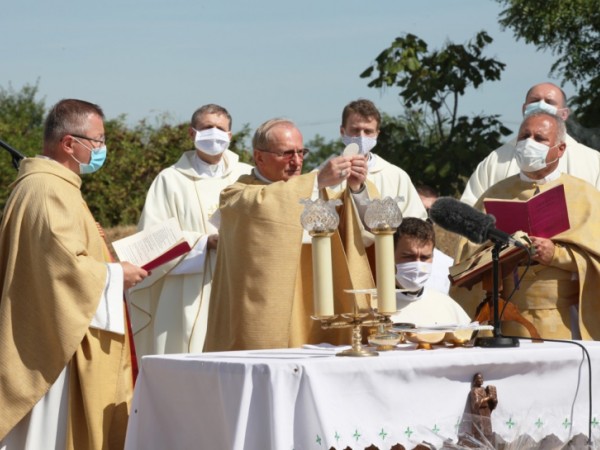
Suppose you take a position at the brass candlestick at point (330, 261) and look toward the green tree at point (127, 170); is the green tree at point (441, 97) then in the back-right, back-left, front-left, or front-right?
front-right

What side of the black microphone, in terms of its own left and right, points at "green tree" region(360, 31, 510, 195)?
right

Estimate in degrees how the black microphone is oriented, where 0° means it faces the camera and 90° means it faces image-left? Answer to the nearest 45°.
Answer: approximately 90°

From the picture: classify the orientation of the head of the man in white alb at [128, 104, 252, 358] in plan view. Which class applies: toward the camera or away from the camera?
toward the camera

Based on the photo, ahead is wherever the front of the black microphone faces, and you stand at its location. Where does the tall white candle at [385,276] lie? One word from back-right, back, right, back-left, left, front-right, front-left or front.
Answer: front-left

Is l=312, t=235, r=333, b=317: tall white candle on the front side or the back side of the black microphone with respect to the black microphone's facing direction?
on the front side

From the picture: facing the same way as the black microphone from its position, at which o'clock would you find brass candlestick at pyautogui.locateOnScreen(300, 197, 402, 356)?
The brass candlestick is roughly at 11 o'clock from the black microphone.

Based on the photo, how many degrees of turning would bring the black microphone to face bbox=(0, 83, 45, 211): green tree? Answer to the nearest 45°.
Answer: approximately 45° to its right

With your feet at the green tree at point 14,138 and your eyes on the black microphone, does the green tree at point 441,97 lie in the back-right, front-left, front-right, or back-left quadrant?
front-left

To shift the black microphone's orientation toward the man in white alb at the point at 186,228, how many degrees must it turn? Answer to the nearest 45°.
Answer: approximately 45° to its right

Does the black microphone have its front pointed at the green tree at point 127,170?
no
